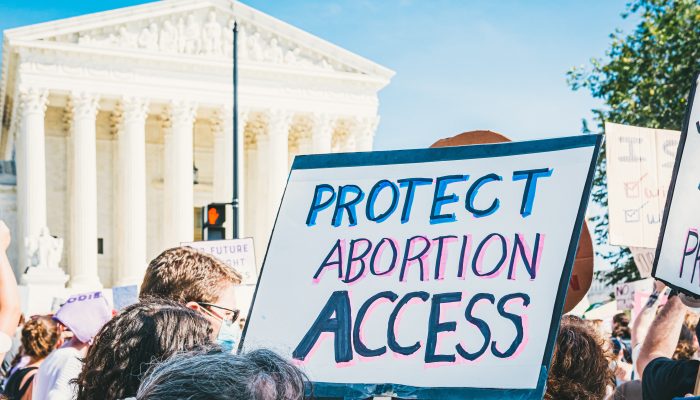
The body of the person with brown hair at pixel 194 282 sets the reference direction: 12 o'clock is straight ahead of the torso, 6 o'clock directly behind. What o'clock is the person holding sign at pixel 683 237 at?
The person holding sign is roughly at 1 o'clock from the person with brown hair.

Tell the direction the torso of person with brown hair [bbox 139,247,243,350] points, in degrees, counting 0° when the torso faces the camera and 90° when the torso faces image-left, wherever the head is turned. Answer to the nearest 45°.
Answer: approximately 270°

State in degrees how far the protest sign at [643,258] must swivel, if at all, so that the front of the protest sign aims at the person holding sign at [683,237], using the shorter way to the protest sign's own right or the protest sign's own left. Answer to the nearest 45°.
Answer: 0° — it already faces them

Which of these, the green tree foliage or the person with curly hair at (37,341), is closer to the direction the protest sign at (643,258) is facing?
the person with curly hair

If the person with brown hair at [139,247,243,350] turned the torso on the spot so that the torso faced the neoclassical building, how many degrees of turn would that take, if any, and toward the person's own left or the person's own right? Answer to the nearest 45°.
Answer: approximately 90° to the person's own left

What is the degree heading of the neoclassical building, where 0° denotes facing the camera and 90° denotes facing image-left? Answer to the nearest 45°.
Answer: approximately 315°

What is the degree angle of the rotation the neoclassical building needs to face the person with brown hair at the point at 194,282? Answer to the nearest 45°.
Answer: approximately 45° to its right

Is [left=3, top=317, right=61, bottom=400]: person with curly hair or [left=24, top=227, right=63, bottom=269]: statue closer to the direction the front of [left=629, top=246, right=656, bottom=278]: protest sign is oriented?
the person with curly hair

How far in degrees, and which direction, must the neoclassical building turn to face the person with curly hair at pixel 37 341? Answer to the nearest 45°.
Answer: approximately 45° to its right

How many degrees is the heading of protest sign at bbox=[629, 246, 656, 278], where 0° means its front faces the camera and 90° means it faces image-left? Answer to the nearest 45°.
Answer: approximately 0°

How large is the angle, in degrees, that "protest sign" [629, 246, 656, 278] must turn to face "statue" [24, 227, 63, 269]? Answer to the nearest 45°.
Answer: approximately 135° to its right
